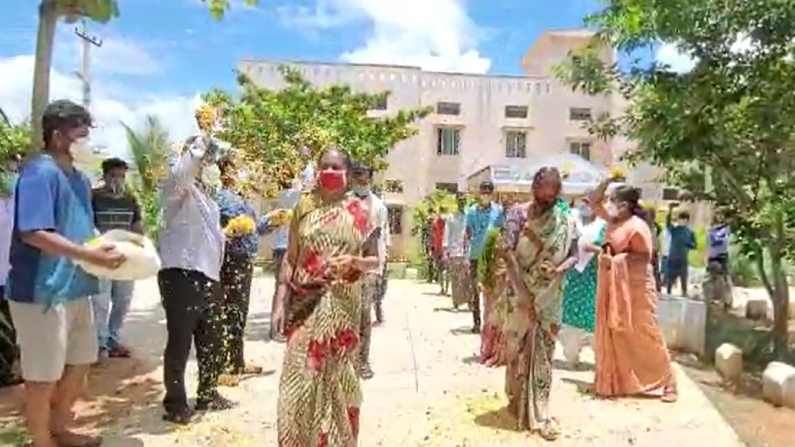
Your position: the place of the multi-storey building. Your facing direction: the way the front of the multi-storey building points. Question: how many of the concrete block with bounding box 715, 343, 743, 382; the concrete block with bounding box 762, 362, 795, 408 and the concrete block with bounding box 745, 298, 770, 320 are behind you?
0

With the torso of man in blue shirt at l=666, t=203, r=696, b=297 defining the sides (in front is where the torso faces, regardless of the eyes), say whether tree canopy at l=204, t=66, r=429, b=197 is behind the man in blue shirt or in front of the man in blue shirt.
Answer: in front

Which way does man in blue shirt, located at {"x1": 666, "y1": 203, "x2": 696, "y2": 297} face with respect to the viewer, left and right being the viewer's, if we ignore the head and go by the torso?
facing the viewer and to the left of the viewer

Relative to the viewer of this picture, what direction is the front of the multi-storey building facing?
facing the viewer

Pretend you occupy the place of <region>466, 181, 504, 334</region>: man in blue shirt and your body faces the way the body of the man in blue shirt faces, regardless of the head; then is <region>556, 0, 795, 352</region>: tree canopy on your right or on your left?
on your left

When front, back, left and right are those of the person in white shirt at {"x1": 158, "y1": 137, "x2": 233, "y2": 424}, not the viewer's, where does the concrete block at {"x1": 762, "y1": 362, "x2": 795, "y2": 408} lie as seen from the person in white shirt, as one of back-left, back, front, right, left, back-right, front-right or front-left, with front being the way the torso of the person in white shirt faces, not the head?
front-left

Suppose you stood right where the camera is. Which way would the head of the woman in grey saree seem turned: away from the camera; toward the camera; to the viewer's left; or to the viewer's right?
toward the camera

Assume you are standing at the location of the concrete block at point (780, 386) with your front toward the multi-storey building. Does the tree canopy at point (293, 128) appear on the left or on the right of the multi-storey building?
left

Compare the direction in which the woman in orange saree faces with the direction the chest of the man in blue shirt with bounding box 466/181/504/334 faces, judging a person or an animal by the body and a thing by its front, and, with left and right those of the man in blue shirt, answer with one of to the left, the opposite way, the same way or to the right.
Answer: to the right

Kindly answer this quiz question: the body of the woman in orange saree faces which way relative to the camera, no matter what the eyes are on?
to the viewer's left

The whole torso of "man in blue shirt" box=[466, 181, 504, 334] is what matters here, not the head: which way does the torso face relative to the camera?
toward the camera

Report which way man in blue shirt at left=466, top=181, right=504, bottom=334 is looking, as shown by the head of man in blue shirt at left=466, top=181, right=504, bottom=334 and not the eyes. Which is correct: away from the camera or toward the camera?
toward the camera

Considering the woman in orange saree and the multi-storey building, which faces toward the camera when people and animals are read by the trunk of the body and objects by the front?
the multi-storey building

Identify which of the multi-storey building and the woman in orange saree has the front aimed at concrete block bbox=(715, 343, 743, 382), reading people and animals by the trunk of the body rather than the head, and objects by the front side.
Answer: the multi-storey building

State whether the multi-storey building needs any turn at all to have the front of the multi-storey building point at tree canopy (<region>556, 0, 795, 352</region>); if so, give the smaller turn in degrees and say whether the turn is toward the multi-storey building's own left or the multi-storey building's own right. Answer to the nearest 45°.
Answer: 0° — it already faces it

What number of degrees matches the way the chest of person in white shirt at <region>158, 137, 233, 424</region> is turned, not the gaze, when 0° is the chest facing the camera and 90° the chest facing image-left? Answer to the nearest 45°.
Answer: approximately 315°
